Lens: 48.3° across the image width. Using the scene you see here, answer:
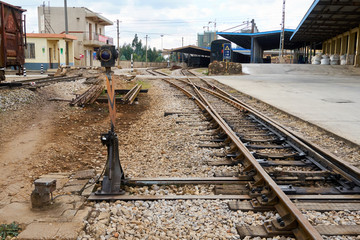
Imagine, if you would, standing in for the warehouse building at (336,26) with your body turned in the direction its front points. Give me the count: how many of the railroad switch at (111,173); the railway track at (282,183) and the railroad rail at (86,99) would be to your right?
0

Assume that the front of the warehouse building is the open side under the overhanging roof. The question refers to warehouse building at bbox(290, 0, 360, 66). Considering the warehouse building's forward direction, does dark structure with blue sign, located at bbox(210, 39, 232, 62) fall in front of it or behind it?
in front

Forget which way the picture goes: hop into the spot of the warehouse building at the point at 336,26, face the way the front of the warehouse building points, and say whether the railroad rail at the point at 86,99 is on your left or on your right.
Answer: on your left

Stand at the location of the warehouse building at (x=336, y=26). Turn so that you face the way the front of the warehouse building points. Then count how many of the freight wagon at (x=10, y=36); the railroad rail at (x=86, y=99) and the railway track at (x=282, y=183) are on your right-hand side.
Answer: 0

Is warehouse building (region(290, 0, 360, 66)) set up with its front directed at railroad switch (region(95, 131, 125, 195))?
no

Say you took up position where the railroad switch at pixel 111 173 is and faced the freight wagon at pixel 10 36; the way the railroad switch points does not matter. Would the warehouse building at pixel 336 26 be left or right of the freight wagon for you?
right

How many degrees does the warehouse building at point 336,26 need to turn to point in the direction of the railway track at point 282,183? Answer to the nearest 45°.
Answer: approximately 90° to its left

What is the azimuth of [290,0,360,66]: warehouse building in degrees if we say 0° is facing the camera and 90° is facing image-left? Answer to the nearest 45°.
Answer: approximately 90°

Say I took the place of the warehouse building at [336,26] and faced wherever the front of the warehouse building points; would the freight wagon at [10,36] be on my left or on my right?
on my left
